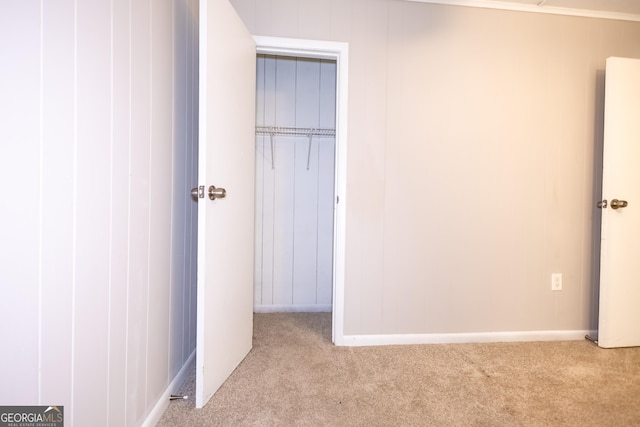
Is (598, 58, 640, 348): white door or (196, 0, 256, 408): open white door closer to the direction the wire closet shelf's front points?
the open white door

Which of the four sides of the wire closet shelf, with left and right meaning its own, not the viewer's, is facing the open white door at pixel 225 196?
front

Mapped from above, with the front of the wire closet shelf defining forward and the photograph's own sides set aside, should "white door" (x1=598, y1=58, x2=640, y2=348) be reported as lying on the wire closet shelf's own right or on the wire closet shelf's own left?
on the wire closet shelf's own left

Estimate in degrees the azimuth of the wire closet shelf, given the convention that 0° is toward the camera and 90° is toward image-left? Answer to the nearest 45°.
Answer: approximately 0°
